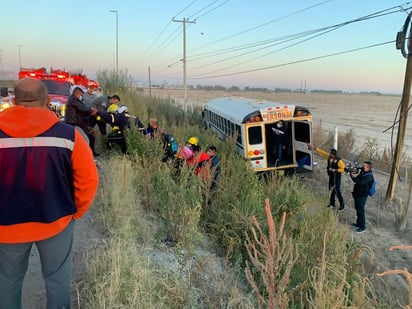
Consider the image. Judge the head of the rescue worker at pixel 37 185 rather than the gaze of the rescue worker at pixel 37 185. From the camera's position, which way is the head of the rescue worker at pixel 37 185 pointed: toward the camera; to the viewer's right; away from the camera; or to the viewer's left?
away from the camera

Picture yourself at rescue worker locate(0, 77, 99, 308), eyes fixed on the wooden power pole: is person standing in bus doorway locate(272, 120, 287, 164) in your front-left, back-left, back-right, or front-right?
front-left

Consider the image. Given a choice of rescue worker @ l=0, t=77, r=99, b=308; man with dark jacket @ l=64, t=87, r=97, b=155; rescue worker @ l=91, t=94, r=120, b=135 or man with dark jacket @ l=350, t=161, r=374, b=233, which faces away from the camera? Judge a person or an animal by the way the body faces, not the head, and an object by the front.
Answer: rescue worker @ l=0, t=77, r=99, b=308

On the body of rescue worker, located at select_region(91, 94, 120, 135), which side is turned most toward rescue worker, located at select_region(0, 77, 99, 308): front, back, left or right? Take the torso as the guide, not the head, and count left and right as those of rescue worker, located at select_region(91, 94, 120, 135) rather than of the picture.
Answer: right

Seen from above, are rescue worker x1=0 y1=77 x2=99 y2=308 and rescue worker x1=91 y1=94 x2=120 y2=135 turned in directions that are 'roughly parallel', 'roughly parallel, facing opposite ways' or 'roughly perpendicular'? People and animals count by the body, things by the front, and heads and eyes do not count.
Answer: roughly perpendicular

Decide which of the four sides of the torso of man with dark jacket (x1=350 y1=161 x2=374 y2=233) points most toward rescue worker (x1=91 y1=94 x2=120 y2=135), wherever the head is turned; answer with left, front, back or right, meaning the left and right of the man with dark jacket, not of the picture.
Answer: front

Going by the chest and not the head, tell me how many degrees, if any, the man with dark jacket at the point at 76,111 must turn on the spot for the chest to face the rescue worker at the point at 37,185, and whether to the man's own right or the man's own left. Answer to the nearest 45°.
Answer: approximately 90° to the man's own right

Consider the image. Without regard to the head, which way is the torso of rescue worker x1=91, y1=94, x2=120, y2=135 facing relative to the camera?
to the viewer's right

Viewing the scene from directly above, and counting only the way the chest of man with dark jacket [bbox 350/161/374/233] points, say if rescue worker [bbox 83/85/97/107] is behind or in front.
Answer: in front

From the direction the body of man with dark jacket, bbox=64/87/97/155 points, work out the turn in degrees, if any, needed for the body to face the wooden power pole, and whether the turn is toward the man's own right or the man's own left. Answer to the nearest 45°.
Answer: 0° — they already face it

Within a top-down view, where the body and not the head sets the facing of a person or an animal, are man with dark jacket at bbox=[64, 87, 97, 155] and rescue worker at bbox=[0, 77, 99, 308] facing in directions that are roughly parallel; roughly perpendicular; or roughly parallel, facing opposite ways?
roughly perpendicular

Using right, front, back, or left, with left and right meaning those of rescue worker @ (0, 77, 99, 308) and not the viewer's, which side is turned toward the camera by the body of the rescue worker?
back

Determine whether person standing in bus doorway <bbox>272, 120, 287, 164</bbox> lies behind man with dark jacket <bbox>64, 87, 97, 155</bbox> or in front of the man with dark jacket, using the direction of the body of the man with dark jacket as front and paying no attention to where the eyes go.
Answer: in front

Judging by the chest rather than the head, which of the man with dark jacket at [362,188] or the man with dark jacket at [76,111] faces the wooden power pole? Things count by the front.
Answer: the man with dark jacket at [76,111]

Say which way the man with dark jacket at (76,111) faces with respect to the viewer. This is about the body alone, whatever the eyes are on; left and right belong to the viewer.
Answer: facing to the right of the viewer

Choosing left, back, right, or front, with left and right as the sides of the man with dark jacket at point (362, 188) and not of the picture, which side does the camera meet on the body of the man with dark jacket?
left

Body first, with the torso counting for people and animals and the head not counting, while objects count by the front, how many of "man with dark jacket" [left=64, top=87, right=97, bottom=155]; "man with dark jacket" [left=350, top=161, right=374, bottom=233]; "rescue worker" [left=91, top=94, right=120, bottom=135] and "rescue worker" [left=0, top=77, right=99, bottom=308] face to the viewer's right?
2
